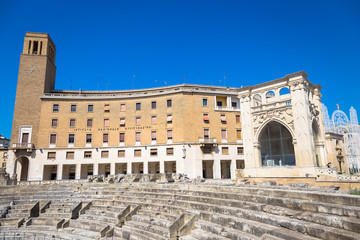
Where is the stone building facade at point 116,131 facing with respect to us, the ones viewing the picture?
facing the viewer
